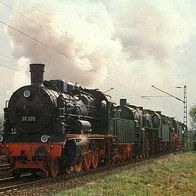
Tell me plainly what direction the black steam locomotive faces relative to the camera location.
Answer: facing the viewer and to the left of the viewer
